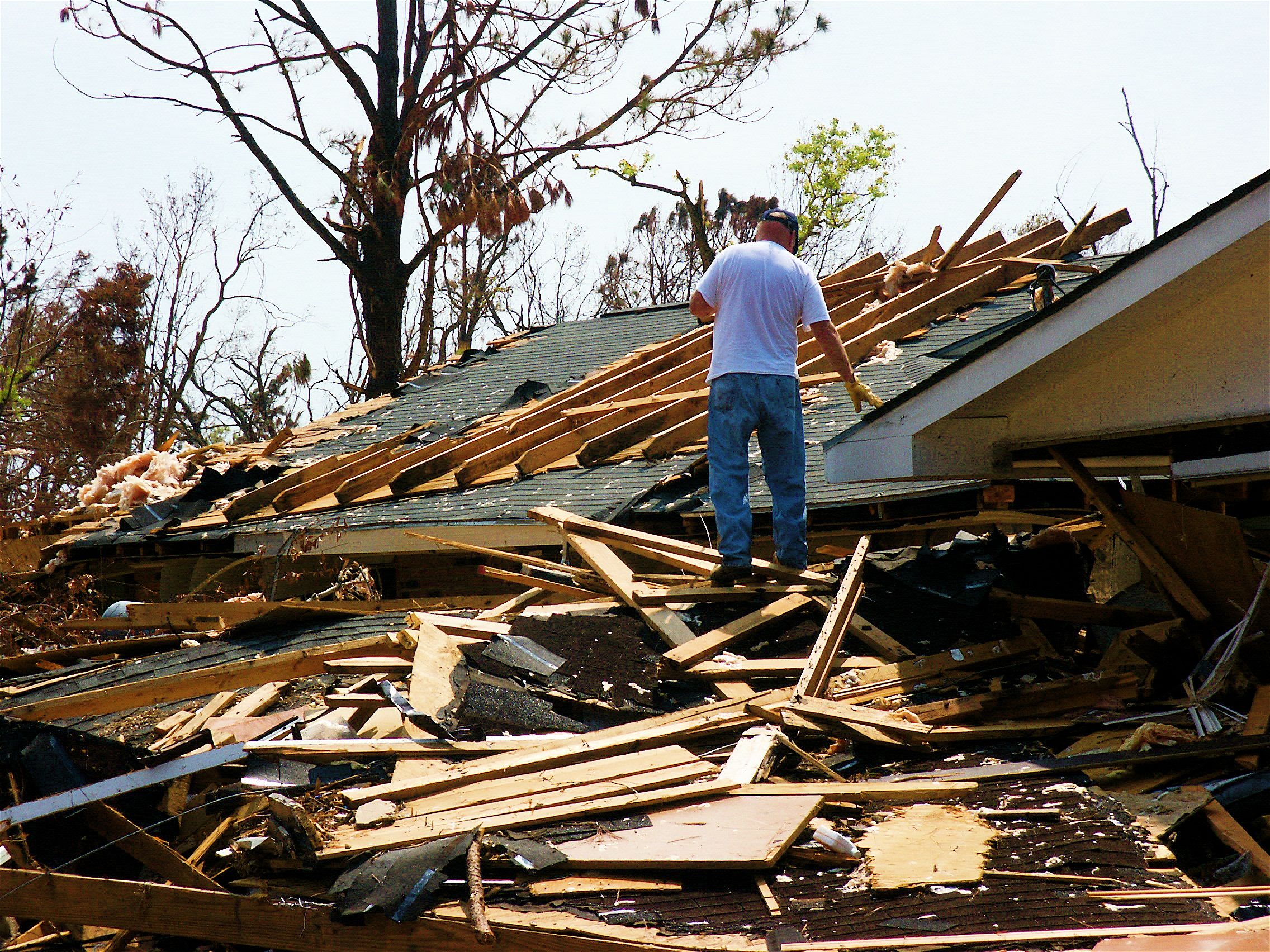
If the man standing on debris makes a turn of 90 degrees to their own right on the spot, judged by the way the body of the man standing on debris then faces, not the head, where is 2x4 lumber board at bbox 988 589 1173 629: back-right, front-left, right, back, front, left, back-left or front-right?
front

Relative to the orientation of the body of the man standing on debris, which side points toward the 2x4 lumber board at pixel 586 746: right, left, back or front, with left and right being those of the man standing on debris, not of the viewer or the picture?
back

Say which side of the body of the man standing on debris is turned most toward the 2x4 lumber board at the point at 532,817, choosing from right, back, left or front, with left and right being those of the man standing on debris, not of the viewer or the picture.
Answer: back

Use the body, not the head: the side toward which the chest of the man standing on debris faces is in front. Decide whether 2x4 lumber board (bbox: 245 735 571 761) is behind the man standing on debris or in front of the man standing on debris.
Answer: behind

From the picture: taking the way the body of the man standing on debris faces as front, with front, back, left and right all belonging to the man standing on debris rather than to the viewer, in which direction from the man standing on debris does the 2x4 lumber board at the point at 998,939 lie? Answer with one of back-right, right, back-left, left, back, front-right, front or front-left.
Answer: back

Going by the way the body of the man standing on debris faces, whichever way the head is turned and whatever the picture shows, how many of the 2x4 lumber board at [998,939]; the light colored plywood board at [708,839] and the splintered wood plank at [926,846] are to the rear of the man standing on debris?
3

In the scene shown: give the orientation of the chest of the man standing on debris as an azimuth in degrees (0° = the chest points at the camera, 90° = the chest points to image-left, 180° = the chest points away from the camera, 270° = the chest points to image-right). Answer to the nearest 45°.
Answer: approximately 180°

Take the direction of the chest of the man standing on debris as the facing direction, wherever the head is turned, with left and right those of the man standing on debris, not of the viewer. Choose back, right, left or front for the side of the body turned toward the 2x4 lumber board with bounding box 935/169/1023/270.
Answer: front

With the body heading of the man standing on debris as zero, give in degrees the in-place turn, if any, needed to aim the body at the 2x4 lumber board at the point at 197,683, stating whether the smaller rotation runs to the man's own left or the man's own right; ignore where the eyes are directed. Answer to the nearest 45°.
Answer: approximately 90° to the man's own left

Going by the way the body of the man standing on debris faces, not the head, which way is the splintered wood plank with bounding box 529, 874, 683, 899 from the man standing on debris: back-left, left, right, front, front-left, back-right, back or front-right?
back

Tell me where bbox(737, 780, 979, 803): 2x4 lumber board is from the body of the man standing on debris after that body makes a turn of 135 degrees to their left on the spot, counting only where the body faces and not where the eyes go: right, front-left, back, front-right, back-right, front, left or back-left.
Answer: front-left

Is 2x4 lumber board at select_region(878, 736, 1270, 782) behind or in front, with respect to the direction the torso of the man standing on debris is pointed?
behind

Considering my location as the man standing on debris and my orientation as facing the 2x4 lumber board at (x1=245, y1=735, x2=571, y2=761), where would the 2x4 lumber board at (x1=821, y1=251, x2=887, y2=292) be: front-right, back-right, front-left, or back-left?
back-right
